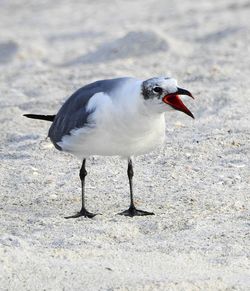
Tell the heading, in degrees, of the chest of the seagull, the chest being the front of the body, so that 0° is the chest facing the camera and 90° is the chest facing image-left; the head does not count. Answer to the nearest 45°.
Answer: approximately 315°
